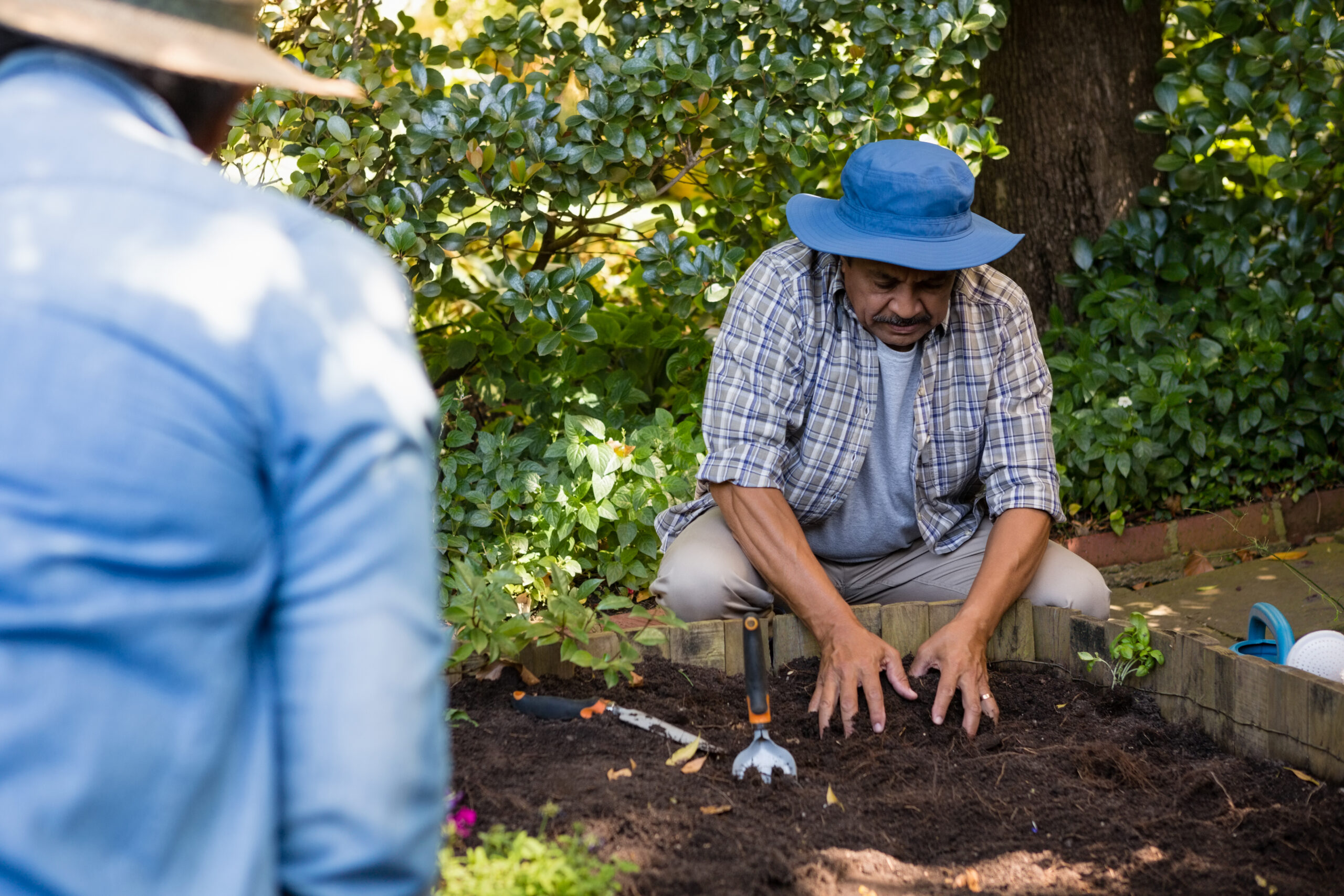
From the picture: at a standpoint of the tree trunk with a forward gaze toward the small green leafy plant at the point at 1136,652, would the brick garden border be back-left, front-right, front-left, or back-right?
front-left

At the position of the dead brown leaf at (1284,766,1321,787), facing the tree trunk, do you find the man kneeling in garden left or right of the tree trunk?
left

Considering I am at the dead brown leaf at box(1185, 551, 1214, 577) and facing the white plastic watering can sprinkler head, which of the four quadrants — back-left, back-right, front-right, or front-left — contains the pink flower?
front-right

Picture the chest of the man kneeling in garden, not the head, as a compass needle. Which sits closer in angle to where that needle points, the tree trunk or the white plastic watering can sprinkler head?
the white plastic watering can sprinkler head

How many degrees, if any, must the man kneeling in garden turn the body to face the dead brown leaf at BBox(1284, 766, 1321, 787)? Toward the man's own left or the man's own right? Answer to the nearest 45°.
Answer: approximately 45° to the man's own left

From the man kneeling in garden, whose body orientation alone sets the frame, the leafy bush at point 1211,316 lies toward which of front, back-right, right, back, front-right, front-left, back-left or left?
back-left

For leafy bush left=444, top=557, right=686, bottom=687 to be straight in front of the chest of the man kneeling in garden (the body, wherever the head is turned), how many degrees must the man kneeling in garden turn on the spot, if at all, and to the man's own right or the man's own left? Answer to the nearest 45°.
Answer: approximately 45° to the man's own right

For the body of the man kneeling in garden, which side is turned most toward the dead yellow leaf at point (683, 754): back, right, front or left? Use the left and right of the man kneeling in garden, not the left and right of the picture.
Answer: front

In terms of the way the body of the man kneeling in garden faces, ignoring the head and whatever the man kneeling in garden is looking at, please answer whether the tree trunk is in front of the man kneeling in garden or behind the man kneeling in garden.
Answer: behind

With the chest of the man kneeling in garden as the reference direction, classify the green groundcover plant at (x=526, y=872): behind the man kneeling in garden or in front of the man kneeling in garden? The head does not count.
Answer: in front

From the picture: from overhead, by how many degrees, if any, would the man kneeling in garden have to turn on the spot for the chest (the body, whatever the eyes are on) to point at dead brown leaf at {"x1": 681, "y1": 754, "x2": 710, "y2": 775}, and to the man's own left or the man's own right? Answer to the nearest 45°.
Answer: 0° — they already face it

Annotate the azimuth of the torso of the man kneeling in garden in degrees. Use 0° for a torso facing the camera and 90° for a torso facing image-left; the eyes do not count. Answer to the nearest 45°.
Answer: approximately 0°

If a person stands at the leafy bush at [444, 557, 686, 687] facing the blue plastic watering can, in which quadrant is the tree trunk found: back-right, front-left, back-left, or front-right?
front-left

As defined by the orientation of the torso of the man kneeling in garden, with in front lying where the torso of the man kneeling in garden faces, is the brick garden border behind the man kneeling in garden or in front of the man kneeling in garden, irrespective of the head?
behind

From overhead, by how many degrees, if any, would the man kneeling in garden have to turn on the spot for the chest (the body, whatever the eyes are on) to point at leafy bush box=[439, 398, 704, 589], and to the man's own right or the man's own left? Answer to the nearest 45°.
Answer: approximately 135° to the man's own right

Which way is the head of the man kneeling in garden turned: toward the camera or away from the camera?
toward the camera
